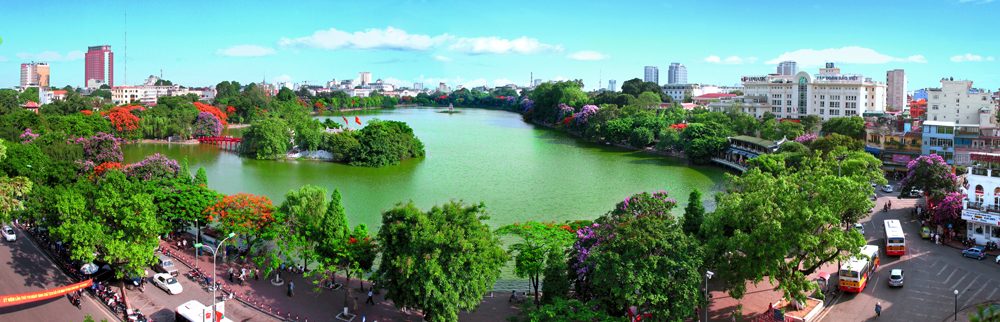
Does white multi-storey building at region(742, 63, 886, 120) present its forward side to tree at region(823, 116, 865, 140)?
yes

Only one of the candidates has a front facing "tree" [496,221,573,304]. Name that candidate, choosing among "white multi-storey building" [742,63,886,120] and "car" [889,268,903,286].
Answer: the white multi-storey building

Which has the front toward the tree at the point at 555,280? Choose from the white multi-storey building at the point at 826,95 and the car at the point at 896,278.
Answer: the white multi-storey building

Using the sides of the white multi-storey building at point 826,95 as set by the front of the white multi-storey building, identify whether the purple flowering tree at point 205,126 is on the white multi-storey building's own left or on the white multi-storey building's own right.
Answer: on the white multi-storey building's own right

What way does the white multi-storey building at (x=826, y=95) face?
toward the camera

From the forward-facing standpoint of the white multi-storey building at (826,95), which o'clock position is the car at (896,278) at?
The car is roughly at 12 o'clock from the white multi-storey building.

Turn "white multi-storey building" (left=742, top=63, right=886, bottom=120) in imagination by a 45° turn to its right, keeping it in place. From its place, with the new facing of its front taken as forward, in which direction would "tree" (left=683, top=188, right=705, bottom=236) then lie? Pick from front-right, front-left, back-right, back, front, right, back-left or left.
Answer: front-left

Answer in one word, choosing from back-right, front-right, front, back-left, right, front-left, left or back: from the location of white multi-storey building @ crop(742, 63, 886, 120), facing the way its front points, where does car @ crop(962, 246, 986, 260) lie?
front

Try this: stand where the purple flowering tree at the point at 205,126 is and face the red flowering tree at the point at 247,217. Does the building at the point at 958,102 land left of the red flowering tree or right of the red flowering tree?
left
